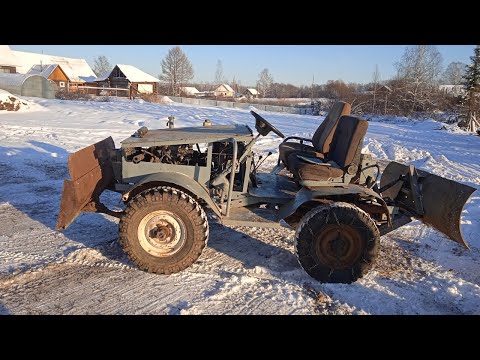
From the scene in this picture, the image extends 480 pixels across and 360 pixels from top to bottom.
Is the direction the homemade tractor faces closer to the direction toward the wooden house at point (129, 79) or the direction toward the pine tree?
the wooden house

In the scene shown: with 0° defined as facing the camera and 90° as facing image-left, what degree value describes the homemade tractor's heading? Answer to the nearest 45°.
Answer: approximately 90°

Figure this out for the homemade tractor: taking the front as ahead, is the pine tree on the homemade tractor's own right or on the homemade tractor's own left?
on the homemade tractor's own right

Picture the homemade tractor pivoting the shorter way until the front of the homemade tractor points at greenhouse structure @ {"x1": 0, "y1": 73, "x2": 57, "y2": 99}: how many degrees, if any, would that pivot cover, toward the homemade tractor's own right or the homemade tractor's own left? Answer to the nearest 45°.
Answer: approximately 45° to the homemade tractor's own right

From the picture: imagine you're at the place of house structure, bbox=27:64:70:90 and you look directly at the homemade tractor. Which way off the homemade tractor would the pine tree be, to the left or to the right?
left

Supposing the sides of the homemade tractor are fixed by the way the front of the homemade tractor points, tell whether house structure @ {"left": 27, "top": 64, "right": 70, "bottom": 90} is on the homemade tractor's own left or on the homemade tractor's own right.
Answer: on the homemade tractor's own right

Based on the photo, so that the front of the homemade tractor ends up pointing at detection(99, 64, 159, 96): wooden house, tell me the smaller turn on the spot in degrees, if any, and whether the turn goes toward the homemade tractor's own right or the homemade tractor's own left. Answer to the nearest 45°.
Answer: approximately 90° to the homemade tractor's own right
